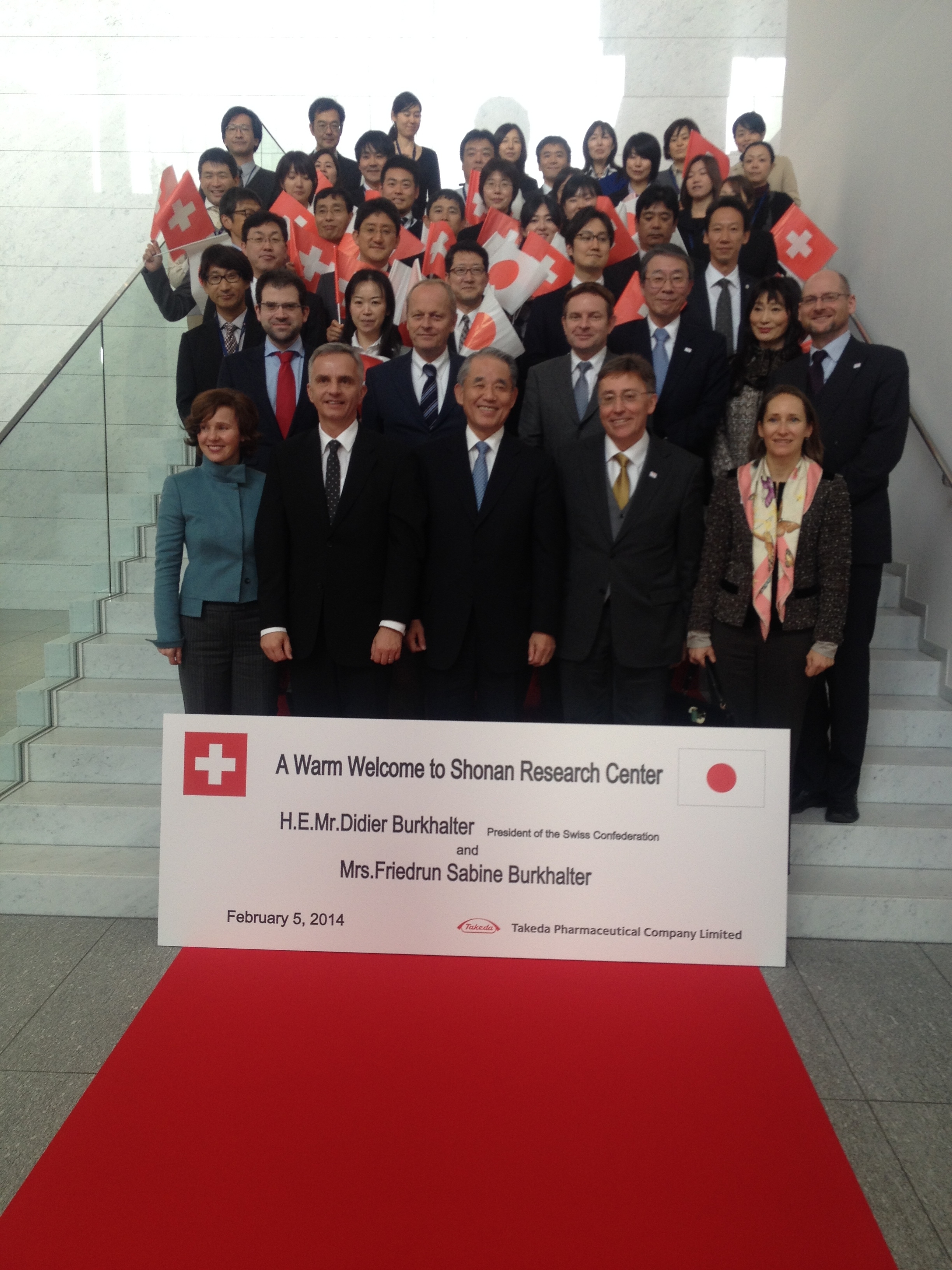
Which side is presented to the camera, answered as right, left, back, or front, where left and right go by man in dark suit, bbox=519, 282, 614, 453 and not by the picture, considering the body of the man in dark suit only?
front

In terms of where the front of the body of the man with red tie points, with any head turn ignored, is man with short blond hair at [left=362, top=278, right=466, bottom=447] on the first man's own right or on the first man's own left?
on the first man's own left

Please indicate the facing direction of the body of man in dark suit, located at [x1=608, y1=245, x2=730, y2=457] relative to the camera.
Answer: toward the camera

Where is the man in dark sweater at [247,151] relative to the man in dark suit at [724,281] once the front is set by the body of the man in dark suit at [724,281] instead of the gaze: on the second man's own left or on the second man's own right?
on the second man's own right

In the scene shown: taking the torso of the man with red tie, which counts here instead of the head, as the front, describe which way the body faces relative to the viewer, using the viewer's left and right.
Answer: facing the viewer

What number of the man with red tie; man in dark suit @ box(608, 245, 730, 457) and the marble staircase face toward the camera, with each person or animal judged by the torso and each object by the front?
3

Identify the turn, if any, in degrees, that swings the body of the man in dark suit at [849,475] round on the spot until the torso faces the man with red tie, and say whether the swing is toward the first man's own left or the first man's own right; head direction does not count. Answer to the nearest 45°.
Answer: approximately 45° to the first man's own right
